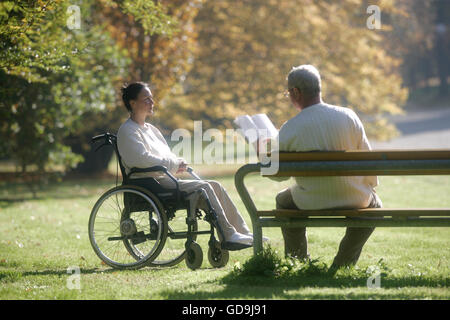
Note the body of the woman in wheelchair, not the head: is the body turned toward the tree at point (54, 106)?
no

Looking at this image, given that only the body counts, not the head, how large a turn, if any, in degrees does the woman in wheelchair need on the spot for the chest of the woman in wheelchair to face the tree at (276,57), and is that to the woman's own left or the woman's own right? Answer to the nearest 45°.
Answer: approximately 90° to the woman's own left

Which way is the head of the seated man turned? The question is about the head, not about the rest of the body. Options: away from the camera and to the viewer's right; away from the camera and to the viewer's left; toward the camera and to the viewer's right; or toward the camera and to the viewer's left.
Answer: away from the camera and to the viewer's left

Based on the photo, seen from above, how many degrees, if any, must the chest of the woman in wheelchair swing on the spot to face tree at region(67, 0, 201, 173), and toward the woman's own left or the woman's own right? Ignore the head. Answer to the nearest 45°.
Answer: approximately 90° to the woman's own left

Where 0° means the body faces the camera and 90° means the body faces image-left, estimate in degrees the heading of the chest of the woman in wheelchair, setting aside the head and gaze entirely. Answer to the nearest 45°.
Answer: approximately 270°

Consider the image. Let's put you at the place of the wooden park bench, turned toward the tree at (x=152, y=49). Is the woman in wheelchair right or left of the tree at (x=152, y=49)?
left

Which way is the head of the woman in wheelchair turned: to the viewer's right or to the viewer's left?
to the viewer's right

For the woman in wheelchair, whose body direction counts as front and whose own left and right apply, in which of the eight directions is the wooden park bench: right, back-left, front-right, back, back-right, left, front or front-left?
front-right

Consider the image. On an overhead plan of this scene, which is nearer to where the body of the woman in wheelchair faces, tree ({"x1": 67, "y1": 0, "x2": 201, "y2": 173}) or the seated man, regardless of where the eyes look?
the seated man
